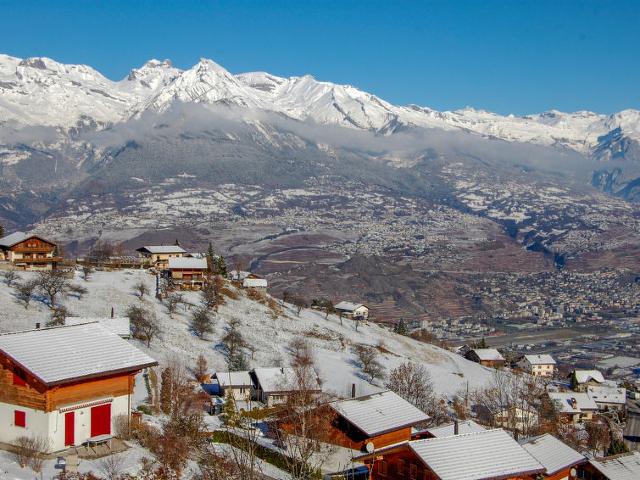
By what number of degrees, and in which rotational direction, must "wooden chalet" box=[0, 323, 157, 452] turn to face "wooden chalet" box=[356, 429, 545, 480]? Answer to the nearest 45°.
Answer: approximately 45° to its left

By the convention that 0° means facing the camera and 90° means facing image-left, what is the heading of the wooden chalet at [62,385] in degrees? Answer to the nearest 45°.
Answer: approximately 315°

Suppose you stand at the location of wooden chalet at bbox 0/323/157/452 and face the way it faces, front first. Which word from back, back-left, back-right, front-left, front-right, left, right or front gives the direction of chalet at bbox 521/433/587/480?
front-left

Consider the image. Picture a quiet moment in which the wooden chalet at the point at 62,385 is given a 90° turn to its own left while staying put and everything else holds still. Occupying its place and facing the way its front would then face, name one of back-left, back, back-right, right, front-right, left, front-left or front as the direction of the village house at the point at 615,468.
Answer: front-right

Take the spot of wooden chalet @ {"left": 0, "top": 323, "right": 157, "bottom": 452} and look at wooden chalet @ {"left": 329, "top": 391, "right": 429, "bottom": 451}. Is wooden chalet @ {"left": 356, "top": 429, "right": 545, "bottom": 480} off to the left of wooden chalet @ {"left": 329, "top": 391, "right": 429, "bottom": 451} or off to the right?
right

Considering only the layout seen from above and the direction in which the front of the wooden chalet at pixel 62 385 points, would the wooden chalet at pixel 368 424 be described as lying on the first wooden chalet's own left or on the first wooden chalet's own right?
on the first wooden chalet's own left

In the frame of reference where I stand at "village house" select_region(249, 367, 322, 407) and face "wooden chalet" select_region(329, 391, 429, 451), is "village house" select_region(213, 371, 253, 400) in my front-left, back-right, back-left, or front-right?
back-right

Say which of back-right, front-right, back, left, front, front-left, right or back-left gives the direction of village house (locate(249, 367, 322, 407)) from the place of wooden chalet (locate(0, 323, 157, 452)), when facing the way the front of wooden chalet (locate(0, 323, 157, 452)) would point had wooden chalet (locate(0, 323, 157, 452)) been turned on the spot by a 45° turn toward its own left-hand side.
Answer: front-left

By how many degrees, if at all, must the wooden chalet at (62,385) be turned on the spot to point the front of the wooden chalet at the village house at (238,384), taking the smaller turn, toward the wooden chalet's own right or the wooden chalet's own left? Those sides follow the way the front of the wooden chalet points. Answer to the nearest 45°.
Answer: approximately 90° to the wooden chalet's own left
